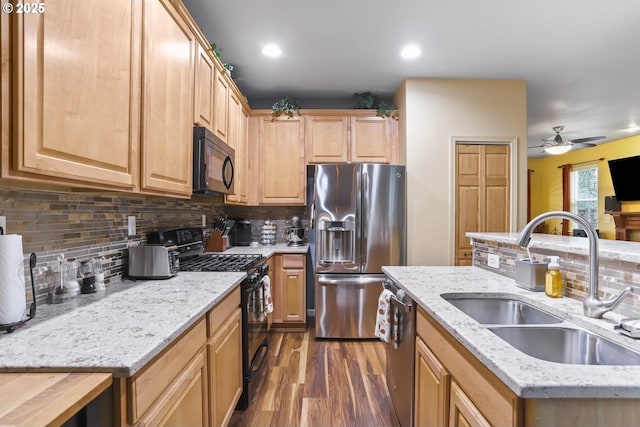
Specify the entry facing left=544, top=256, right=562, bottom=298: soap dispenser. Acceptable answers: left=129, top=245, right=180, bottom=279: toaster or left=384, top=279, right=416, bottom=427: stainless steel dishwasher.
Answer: the toaster

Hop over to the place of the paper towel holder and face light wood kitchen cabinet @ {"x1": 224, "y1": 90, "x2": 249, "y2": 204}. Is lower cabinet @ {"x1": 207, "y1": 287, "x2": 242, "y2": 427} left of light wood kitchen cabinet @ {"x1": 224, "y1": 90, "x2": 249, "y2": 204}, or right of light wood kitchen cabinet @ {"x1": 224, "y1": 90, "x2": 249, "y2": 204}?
right

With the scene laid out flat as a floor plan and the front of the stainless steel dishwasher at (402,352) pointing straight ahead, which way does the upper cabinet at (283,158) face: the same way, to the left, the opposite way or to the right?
to the left

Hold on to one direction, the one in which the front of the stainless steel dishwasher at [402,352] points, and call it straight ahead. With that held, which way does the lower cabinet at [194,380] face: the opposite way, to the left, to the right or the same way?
the opposite way

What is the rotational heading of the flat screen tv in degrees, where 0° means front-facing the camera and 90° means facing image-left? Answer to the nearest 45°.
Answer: approximately 45°

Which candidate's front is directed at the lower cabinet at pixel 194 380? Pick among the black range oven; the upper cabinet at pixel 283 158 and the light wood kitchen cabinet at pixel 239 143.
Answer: the upper cabinet

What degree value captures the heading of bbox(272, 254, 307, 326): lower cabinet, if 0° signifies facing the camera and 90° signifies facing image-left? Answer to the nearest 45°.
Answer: approximately 0°

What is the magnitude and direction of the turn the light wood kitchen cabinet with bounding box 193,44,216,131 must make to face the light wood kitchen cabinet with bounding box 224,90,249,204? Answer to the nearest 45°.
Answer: approximately 90° to its left

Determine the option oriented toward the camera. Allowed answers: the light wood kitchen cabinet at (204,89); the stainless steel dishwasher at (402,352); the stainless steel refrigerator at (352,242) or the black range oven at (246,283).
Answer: the stainless steel refrigerator

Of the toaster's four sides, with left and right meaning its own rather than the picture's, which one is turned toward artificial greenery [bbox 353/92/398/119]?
left

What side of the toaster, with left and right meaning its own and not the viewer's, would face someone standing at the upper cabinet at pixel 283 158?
left

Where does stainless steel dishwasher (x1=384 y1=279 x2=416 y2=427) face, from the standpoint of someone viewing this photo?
facing to the left of the viewer
